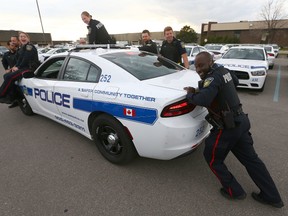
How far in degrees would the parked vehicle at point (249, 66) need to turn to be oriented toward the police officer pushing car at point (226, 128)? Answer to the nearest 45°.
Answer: approximately 45° to its left

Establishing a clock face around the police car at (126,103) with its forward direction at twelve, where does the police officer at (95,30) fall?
The police officer is roughly at 1 o'clock from the police car.

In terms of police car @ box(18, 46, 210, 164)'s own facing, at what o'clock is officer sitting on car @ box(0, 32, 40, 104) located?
The officer sitting on car is roughly at 12 o'clock from the police car.

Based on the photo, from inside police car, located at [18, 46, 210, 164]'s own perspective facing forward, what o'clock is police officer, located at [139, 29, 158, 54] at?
The police officer is roughly at 2 o'clock from the police car.

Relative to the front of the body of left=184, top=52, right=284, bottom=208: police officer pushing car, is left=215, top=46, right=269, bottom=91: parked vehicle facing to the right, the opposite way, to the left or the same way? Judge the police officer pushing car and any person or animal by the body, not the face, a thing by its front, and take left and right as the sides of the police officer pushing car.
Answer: to the left
